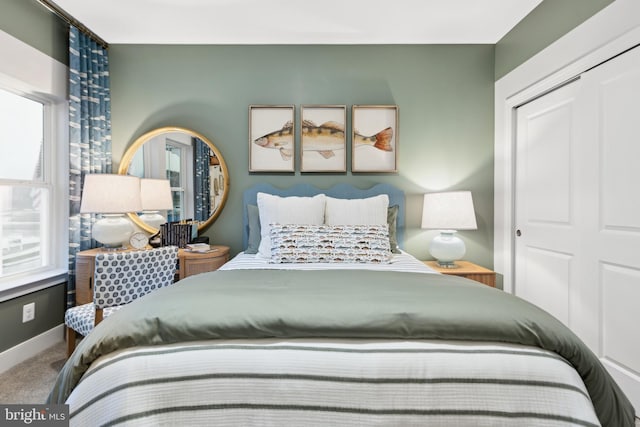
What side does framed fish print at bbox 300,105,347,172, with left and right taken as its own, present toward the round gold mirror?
right

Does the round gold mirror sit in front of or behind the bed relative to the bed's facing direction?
behind

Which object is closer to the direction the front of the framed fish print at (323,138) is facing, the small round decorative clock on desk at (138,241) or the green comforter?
the green comforter

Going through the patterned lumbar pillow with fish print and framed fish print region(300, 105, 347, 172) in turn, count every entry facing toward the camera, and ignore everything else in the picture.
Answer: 2

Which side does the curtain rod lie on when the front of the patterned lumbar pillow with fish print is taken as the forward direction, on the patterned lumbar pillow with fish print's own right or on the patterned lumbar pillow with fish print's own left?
on the patterned lumbar pillow with fish print's own right
